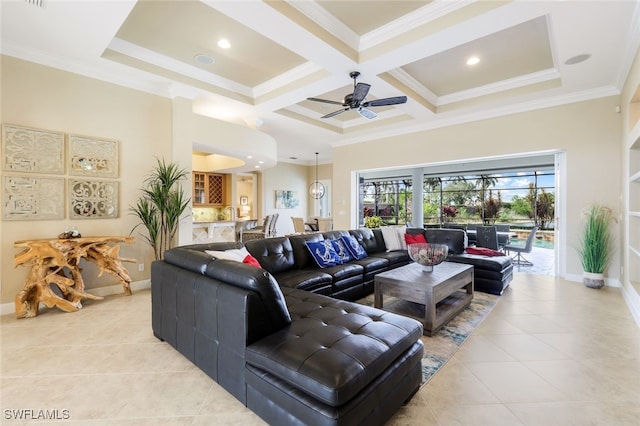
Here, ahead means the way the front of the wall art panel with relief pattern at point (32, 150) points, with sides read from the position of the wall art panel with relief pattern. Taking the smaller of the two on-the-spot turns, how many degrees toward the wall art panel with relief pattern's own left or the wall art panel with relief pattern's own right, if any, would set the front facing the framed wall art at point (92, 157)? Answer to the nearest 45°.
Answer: approximately 45° to the wall art panel with relief pattern's own left

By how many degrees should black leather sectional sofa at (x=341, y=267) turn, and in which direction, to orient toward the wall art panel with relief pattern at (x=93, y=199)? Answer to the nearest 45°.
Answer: approximately 135° to its right

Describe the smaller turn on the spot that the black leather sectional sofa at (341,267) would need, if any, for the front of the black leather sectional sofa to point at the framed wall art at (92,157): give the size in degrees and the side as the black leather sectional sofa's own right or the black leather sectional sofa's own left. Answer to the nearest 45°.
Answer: approximately 135° to the black leather sectional sofa's own right

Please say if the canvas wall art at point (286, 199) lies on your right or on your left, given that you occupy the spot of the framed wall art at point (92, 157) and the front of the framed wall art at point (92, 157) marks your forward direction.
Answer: on your left

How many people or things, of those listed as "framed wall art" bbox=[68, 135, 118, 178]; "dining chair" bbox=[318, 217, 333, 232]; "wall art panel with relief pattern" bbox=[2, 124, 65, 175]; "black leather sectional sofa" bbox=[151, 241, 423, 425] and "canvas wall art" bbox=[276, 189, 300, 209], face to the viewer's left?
0

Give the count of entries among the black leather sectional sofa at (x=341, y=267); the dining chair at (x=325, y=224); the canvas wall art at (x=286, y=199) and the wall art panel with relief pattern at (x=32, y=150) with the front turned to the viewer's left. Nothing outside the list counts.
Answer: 0

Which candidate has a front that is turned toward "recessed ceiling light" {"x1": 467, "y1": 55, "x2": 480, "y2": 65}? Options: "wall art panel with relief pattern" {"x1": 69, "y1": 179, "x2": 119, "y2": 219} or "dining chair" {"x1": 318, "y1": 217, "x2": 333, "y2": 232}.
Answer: the wall art panel with relief pattern

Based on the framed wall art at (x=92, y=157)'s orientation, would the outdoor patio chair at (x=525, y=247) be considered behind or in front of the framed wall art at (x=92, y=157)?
in front

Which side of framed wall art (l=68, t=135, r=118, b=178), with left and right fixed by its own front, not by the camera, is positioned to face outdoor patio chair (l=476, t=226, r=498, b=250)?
front

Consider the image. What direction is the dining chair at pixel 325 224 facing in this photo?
away from the camera

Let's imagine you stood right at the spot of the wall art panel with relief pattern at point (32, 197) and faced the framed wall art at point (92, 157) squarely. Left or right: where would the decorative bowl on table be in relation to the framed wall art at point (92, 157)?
right

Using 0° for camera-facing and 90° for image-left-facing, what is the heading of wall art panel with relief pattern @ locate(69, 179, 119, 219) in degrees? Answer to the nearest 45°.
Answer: approximately 315°

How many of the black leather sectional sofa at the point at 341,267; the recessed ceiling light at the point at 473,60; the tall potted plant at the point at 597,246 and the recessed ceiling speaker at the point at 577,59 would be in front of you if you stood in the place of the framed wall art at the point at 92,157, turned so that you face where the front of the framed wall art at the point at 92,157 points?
4
